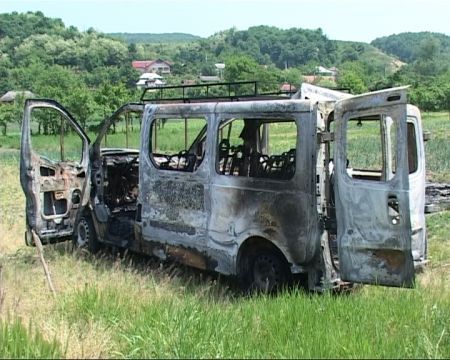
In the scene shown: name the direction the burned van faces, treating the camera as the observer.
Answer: facing away from the viewer and to the left of the viewer
